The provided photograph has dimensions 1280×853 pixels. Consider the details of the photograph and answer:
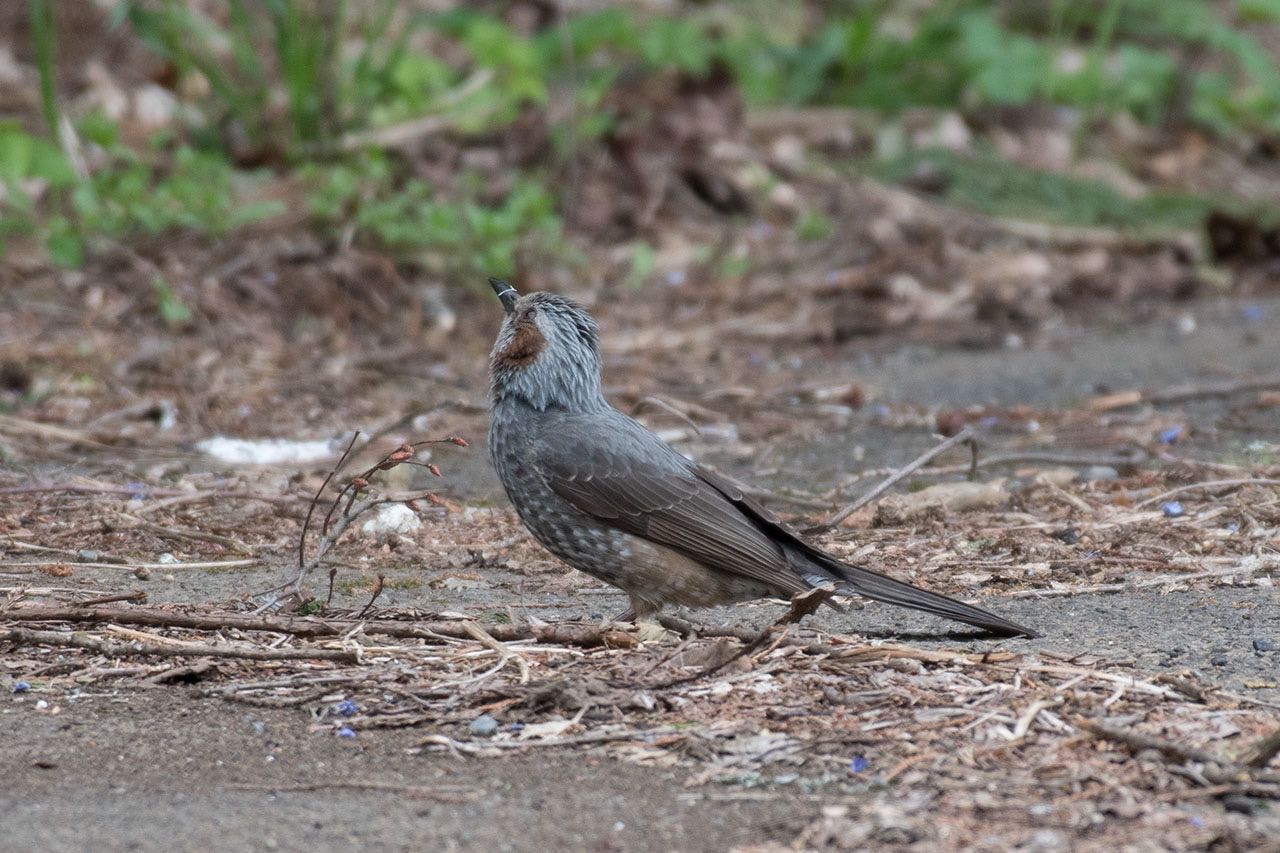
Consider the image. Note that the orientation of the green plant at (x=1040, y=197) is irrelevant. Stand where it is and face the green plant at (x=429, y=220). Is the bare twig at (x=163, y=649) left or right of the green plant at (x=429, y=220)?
left

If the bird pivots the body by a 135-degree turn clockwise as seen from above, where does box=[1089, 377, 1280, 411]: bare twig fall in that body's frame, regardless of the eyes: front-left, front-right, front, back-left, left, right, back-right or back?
front

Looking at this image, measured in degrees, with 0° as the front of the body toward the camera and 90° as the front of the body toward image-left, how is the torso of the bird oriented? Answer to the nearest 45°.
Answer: approximately 90°

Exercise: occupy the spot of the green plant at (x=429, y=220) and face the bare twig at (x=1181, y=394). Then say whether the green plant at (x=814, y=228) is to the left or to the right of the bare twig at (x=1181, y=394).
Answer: left

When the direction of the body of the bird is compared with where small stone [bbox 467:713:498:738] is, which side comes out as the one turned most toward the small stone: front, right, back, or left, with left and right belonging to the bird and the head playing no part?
left

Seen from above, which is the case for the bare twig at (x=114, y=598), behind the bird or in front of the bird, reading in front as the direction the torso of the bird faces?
in front

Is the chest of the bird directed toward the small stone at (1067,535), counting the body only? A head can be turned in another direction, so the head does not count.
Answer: no

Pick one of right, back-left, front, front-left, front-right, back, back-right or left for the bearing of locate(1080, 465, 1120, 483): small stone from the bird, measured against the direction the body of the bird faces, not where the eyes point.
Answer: back-right

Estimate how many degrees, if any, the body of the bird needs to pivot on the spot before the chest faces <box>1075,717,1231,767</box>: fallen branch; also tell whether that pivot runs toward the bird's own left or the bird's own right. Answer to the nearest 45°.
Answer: approximately 135° to the bird's own left

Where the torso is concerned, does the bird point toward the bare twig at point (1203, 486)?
no

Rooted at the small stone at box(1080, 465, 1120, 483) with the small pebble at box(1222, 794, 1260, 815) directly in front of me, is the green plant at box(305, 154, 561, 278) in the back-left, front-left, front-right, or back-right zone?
back-right

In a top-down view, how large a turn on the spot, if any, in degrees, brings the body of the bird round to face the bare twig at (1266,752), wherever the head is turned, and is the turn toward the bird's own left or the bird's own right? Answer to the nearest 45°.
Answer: approximately 135° to the bird's own left

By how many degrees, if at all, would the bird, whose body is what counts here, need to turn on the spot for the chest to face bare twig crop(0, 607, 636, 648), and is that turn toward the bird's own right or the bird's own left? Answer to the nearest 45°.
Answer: approximately 45° to the bird's own left

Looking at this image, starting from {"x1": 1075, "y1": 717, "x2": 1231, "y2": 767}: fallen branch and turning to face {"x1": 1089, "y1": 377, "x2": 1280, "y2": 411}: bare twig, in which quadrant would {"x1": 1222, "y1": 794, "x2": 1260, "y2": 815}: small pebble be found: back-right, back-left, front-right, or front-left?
back-right

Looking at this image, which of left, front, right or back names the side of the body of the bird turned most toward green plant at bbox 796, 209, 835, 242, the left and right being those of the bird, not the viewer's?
right

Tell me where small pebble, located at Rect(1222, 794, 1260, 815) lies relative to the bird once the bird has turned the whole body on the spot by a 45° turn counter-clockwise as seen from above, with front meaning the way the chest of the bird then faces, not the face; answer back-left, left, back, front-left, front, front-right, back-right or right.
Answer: left

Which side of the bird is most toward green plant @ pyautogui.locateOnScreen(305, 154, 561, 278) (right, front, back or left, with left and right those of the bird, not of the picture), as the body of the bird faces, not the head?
right

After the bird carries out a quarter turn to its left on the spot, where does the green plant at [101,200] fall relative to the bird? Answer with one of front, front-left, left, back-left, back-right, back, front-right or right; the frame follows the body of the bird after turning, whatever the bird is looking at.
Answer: back-right

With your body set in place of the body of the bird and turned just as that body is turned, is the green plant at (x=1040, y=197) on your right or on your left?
on your right
